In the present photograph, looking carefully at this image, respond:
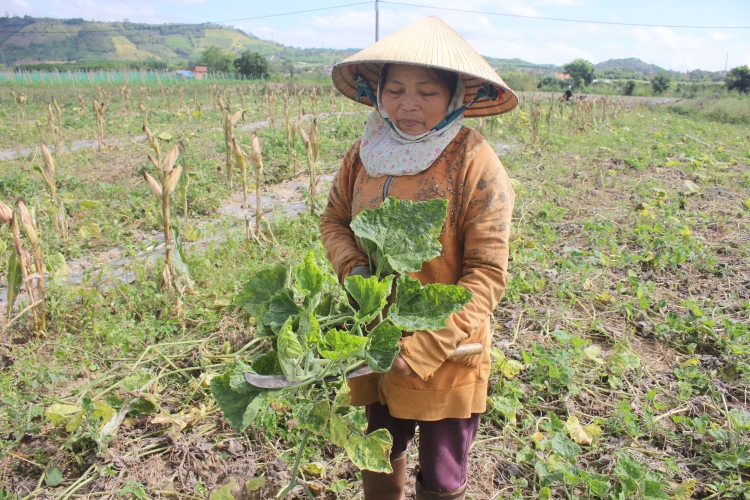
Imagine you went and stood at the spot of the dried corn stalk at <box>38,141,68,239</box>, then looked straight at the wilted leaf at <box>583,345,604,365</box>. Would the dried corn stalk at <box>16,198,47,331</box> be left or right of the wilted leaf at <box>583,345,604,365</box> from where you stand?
right

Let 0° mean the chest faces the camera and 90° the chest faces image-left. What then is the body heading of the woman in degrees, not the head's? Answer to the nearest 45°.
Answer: approximately 45°

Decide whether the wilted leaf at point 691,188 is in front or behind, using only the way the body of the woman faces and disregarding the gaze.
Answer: behind

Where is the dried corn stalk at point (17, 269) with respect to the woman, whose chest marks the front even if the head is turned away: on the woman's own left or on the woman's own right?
on the woman's own right

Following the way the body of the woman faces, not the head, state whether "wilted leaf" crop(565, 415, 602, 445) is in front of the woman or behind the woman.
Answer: behind

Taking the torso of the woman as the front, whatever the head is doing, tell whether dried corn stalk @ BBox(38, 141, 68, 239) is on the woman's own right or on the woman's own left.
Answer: on the woman's own right

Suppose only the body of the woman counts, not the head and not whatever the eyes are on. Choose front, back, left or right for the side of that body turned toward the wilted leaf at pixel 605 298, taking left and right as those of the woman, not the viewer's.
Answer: back

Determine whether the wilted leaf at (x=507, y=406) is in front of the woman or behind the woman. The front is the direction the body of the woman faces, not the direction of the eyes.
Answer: behind

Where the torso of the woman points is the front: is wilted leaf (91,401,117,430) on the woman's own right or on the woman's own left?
on the woman's own right

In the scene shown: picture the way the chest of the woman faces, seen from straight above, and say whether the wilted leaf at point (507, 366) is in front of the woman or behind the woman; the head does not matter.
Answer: behind
